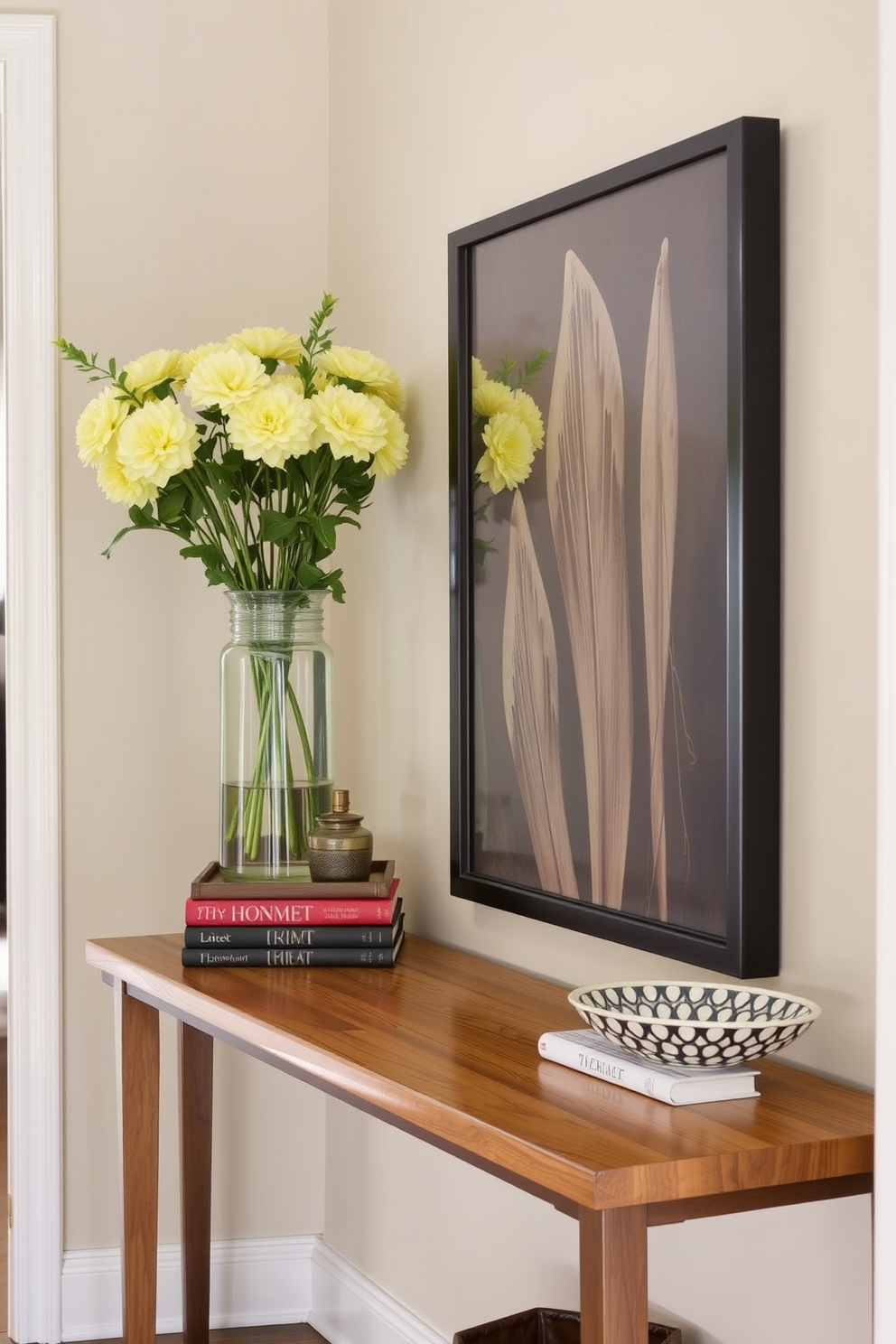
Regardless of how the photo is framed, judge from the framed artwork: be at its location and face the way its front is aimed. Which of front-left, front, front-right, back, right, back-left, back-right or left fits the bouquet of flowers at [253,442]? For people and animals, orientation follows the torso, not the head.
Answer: right

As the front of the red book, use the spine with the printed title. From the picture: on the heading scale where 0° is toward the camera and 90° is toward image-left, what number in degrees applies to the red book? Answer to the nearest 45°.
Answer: approximately 0°
